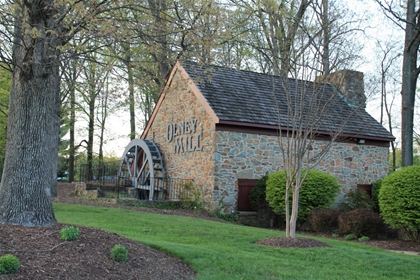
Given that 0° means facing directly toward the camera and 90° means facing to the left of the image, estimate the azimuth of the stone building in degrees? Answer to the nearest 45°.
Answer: approximately 45°

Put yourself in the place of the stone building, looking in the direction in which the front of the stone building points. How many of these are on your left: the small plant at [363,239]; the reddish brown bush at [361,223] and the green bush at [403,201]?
3

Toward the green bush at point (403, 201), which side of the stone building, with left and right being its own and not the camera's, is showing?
left

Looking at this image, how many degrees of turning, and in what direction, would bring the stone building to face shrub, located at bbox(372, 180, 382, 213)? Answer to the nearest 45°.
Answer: approximately 135° to its left

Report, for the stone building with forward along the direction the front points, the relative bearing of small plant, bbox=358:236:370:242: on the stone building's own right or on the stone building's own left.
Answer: on the stone building's own left

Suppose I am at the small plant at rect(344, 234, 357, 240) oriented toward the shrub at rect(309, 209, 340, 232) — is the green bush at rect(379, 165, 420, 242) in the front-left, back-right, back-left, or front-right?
back-right

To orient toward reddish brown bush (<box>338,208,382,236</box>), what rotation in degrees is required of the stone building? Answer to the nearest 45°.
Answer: approximately 90° to its left

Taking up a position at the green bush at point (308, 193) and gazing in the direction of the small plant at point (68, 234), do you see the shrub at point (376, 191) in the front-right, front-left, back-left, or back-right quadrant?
back-left

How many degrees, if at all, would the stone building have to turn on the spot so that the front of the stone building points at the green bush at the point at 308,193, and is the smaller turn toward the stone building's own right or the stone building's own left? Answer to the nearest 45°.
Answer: approximately 90° to the stone building's own left

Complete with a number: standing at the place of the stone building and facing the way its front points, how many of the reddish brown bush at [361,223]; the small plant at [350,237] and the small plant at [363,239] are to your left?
3

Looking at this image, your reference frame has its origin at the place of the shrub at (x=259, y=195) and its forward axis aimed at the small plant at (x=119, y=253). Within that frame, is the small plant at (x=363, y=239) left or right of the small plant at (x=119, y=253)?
left

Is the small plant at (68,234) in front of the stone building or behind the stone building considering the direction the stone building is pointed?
in front

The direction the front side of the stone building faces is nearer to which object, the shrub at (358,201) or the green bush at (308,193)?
the green bush
